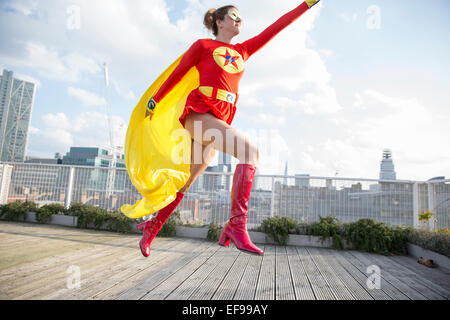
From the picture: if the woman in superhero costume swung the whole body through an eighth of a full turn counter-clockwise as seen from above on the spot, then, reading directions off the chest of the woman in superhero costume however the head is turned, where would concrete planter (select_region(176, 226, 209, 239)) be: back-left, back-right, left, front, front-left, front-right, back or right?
left

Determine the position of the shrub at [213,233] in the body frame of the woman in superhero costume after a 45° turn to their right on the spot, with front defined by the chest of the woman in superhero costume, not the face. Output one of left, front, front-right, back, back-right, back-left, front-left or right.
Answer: back

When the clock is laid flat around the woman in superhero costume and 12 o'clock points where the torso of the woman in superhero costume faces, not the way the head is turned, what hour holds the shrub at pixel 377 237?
The shrub is roughly at 9 o'clock from the woman in superhero costume.

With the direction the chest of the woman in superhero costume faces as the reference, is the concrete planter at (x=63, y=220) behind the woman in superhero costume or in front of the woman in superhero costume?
behind

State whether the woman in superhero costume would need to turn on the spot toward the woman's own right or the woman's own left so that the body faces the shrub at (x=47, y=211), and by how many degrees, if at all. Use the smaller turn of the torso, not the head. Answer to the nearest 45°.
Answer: approximately 180°

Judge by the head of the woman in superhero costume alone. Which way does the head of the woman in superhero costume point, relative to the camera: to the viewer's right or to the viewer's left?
to the viewer's right

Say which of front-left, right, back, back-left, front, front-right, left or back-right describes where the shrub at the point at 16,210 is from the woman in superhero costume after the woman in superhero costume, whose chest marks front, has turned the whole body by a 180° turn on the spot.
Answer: front

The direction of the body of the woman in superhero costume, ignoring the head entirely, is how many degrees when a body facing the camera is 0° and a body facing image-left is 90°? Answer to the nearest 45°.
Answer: approximately 315°

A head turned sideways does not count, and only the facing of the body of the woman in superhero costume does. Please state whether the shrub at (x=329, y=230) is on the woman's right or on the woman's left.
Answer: on the woman's left

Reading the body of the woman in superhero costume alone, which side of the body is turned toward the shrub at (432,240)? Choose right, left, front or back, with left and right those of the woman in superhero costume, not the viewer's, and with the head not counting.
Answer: left
